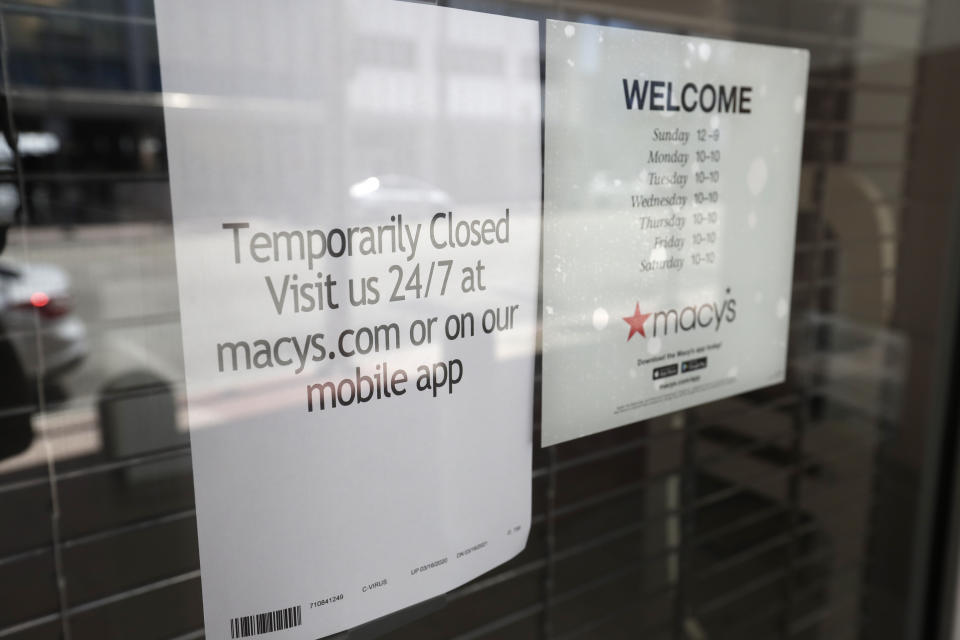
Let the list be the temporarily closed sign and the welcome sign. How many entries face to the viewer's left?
0
